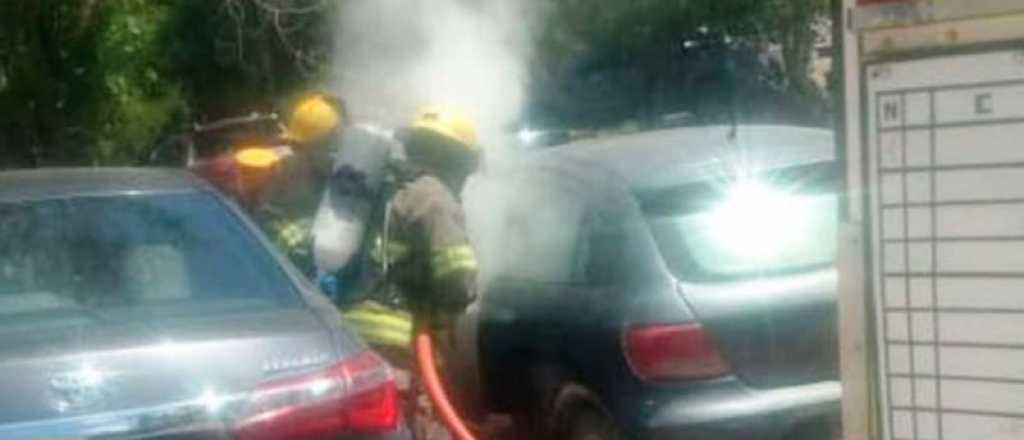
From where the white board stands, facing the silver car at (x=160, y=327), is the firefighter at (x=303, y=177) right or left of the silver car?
right

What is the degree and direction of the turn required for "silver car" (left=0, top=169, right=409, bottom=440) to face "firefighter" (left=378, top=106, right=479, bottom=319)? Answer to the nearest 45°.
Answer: approximately 45° to its right

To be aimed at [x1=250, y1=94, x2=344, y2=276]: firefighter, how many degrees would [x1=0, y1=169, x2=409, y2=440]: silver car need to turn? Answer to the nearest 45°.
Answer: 0° — it already faces them

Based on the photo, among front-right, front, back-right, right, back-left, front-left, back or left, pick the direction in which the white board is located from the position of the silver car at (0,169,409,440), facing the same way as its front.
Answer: back-right

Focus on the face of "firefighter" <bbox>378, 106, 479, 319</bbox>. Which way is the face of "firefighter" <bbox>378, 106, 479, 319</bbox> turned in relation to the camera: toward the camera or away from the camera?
away from the camera

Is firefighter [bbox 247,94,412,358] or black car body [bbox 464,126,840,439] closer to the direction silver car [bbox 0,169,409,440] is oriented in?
the firefighter

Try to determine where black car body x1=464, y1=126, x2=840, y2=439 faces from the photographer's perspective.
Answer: facing away from the viewer and to the left of the viewer

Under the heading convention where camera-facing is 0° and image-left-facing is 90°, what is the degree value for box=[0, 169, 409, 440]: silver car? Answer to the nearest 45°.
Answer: approximately 180°

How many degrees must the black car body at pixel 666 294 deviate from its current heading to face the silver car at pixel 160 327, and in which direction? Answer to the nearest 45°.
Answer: approximately 90° to its left

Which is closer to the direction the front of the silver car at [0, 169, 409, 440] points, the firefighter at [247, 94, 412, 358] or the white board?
the firefighter
